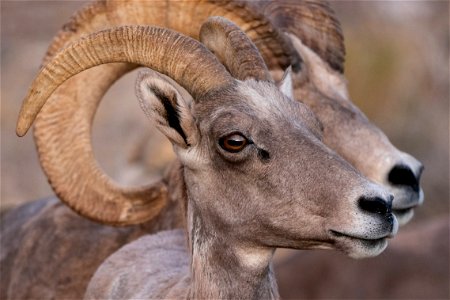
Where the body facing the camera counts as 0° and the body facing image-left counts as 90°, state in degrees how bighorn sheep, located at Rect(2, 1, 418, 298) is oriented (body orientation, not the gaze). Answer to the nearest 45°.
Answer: approximately 270°

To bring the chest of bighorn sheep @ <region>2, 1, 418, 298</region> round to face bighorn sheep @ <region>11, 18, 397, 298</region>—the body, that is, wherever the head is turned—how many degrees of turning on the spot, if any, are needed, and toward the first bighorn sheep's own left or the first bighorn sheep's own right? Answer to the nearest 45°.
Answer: approximately 45° to the first bighorn sheep's own right
